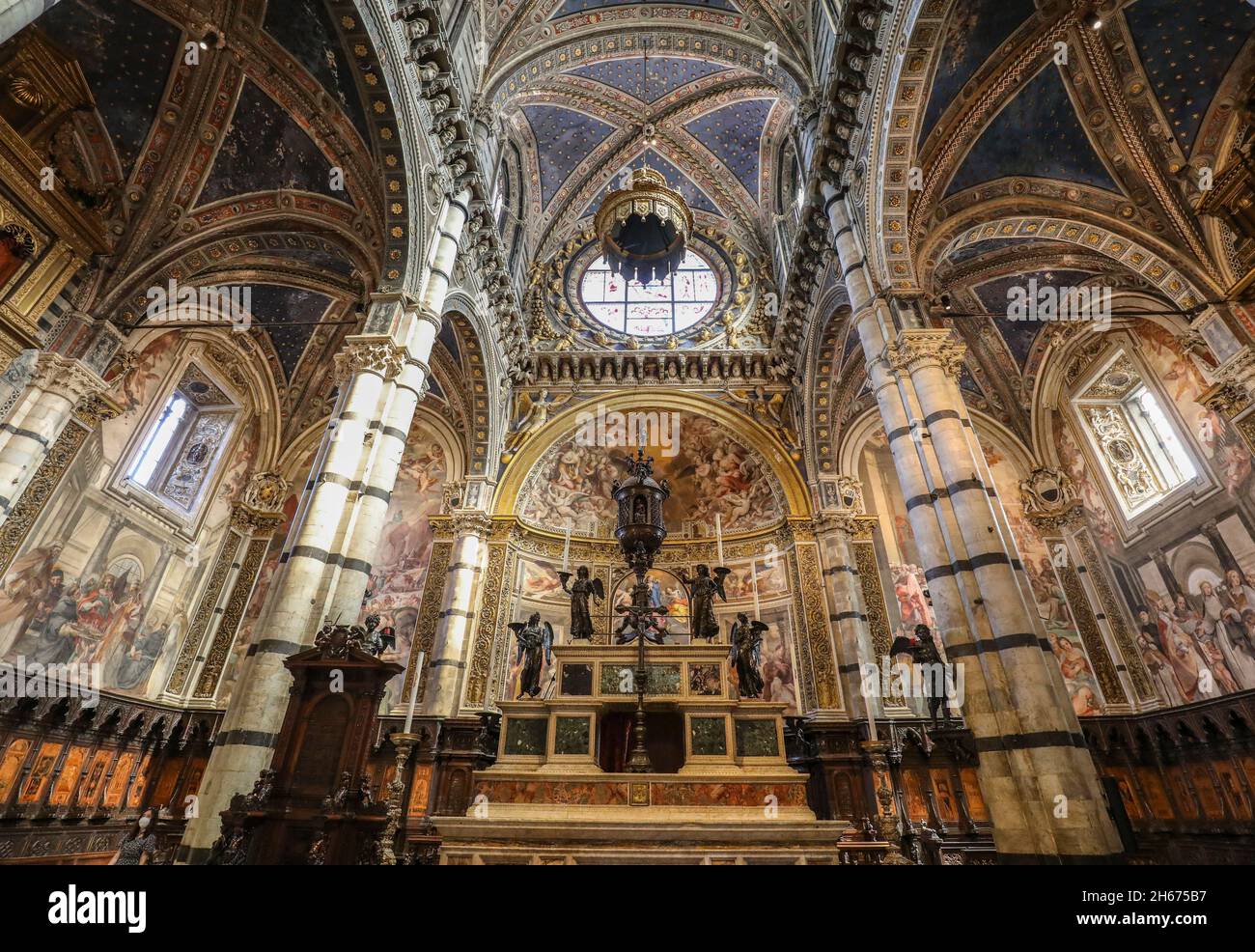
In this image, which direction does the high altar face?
toward the camera

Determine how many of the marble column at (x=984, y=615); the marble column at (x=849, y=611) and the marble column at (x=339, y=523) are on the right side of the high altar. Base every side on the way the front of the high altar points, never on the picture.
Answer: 1

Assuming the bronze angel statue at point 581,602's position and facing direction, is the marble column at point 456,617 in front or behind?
behind

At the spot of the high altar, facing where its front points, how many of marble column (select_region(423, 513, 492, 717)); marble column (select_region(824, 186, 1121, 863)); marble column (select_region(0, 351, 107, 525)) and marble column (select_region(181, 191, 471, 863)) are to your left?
1

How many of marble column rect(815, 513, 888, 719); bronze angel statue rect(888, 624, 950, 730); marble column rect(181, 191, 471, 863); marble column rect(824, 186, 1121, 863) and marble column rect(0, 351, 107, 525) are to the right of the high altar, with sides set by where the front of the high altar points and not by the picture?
2

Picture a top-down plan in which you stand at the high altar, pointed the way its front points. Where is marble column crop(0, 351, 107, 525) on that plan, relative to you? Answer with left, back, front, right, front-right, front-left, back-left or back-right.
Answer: right

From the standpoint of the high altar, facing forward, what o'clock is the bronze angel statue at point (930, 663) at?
The bronze angel statue is roughly at 8 o'clock from the high altar.

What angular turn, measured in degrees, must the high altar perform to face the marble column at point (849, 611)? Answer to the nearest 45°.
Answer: approximately 135° to its left
